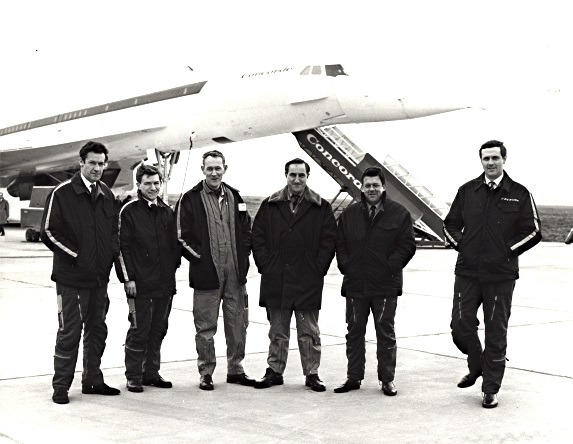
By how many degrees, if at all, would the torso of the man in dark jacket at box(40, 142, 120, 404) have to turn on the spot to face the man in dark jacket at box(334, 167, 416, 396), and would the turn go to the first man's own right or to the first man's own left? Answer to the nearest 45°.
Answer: approximately 45° to the first man's own left

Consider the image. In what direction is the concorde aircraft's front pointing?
to the viewer's right

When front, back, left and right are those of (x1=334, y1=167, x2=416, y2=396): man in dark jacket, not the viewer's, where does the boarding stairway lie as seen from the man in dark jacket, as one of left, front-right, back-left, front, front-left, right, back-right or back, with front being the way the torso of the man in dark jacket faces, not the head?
back

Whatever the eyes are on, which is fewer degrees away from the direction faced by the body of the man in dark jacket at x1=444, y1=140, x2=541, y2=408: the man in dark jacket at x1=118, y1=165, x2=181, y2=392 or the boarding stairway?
the man in dark jacket

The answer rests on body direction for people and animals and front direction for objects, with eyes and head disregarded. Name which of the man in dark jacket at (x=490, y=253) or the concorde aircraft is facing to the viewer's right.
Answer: the concorde aircraft

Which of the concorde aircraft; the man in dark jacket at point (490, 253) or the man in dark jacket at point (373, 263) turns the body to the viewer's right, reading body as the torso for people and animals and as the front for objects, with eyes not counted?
the concorde aircraft

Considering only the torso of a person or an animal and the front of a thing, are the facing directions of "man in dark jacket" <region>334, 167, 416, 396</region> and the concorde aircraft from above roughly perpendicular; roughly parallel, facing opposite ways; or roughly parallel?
roughly perpendicular
